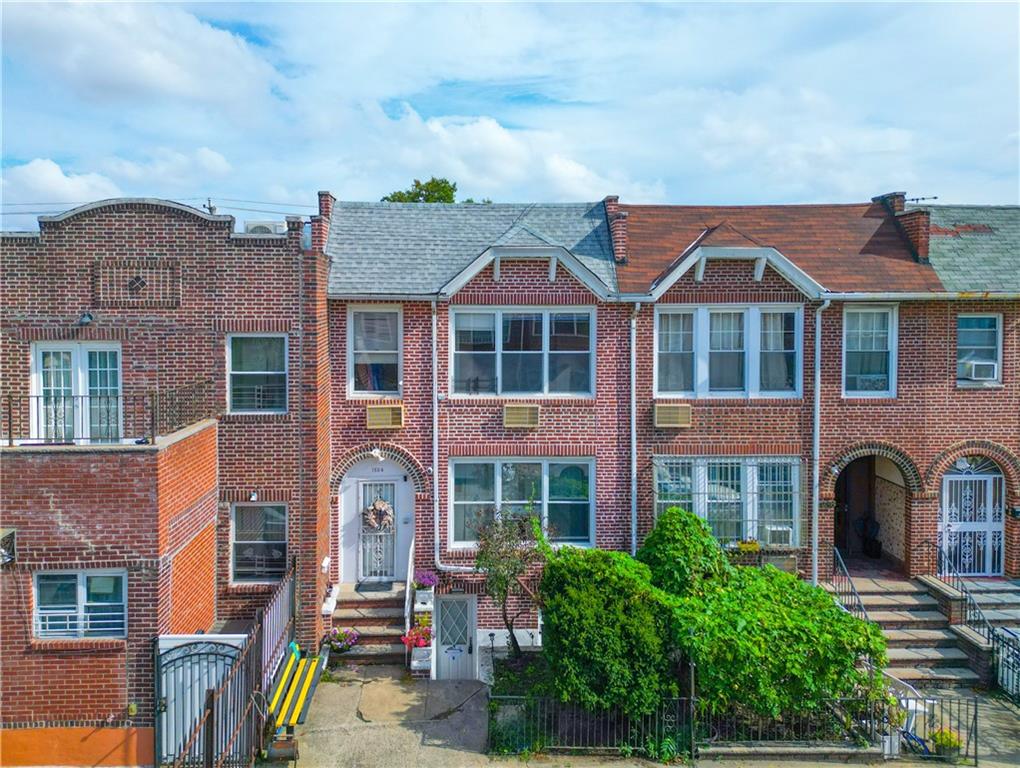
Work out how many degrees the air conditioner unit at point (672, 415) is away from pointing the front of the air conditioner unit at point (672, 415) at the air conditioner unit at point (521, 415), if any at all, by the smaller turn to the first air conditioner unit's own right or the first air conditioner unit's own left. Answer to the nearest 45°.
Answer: approximately 90° to the first air conditioner unit's own right

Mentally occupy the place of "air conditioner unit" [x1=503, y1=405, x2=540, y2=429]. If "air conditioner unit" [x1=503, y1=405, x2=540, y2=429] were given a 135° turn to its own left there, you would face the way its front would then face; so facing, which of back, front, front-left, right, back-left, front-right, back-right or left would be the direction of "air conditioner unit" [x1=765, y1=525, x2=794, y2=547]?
front-right

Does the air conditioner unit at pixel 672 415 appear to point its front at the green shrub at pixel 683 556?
yes

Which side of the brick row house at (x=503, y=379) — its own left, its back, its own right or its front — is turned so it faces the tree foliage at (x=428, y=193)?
back

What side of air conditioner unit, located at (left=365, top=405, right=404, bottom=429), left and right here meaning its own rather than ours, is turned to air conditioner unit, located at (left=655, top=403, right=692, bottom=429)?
left

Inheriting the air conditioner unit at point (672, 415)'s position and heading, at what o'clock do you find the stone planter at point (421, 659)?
The stone planter is roughly at 2 o'clock from the air conditioner unit.

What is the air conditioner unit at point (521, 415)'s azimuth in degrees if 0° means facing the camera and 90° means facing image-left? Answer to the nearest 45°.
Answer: approximately 0°

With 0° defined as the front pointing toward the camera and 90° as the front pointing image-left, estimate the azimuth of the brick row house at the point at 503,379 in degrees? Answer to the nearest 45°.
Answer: approximately 0°
